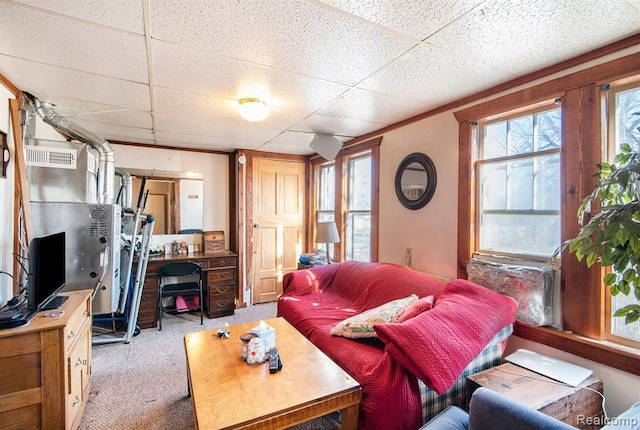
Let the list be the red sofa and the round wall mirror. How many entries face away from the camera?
0

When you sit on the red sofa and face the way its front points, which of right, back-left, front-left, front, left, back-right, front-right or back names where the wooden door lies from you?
right

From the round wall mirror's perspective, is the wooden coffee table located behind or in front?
in front

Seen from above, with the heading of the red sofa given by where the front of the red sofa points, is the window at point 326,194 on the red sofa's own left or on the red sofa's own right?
on the red sofa's own right

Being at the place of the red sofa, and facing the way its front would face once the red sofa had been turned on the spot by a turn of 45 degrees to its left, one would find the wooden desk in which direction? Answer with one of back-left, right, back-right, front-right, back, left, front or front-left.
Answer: back-right
